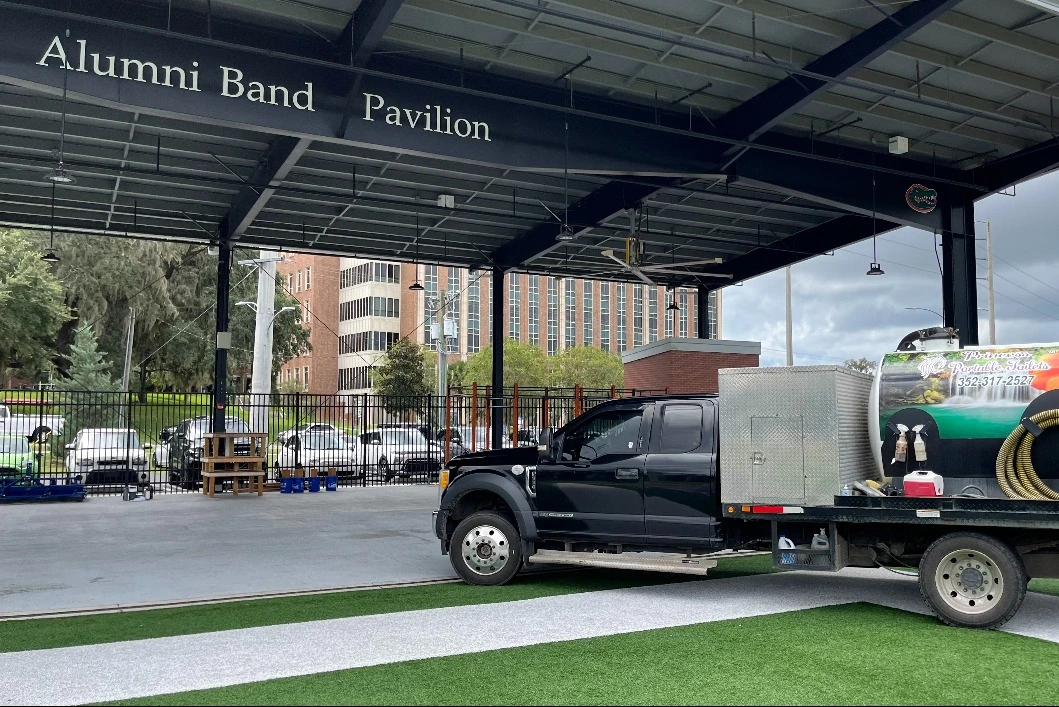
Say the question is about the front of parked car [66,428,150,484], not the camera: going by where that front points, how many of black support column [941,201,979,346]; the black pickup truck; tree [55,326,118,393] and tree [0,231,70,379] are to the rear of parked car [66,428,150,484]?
2

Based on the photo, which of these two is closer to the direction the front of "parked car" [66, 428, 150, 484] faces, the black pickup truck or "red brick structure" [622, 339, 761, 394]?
the black pickup truck

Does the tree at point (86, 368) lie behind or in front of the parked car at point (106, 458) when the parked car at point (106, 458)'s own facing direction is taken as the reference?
behind

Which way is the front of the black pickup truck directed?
to the viewer's left
